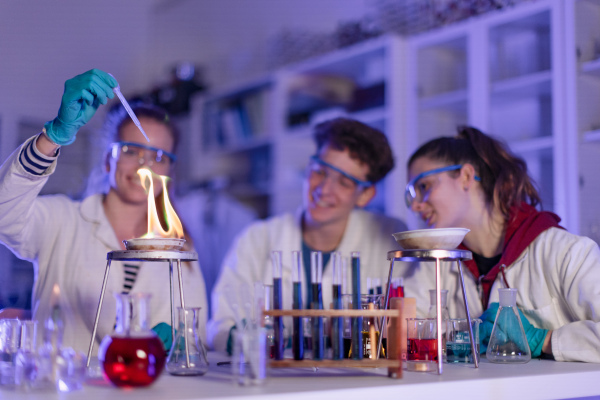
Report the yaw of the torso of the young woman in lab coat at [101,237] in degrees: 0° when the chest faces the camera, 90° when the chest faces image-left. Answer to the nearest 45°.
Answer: approximately 0°

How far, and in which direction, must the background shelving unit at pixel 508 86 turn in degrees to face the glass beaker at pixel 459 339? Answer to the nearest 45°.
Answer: approximately 45° to its left

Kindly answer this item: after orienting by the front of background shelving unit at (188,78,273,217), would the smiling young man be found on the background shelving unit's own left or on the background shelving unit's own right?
on the background shelving unit's own left

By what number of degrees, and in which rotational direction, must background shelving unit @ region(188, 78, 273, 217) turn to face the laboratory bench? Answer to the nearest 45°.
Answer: approximately 45° to its left

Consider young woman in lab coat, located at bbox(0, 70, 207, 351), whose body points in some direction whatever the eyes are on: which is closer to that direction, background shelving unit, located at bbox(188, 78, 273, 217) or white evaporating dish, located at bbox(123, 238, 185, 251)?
the white evaporating dish

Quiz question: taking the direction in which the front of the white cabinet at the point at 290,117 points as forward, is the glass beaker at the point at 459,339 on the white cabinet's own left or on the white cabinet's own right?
on the white cabinet's own left

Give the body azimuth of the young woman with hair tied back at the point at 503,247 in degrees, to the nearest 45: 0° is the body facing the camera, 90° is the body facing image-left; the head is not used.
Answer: approximately 45°

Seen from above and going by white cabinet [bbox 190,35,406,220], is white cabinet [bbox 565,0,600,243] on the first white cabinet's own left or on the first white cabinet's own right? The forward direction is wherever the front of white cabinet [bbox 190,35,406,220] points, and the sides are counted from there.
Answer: on the first white cabinet's own left

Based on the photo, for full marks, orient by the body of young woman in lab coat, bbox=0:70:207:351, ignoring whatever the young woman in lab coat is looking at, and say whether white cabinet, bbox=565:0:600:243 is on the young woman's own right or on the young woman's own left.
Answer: on the young woman's own left

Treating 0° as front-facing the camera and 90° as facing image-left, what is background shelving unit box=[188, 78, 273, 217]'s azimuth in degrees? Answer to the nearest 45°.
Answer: approximately 45°
